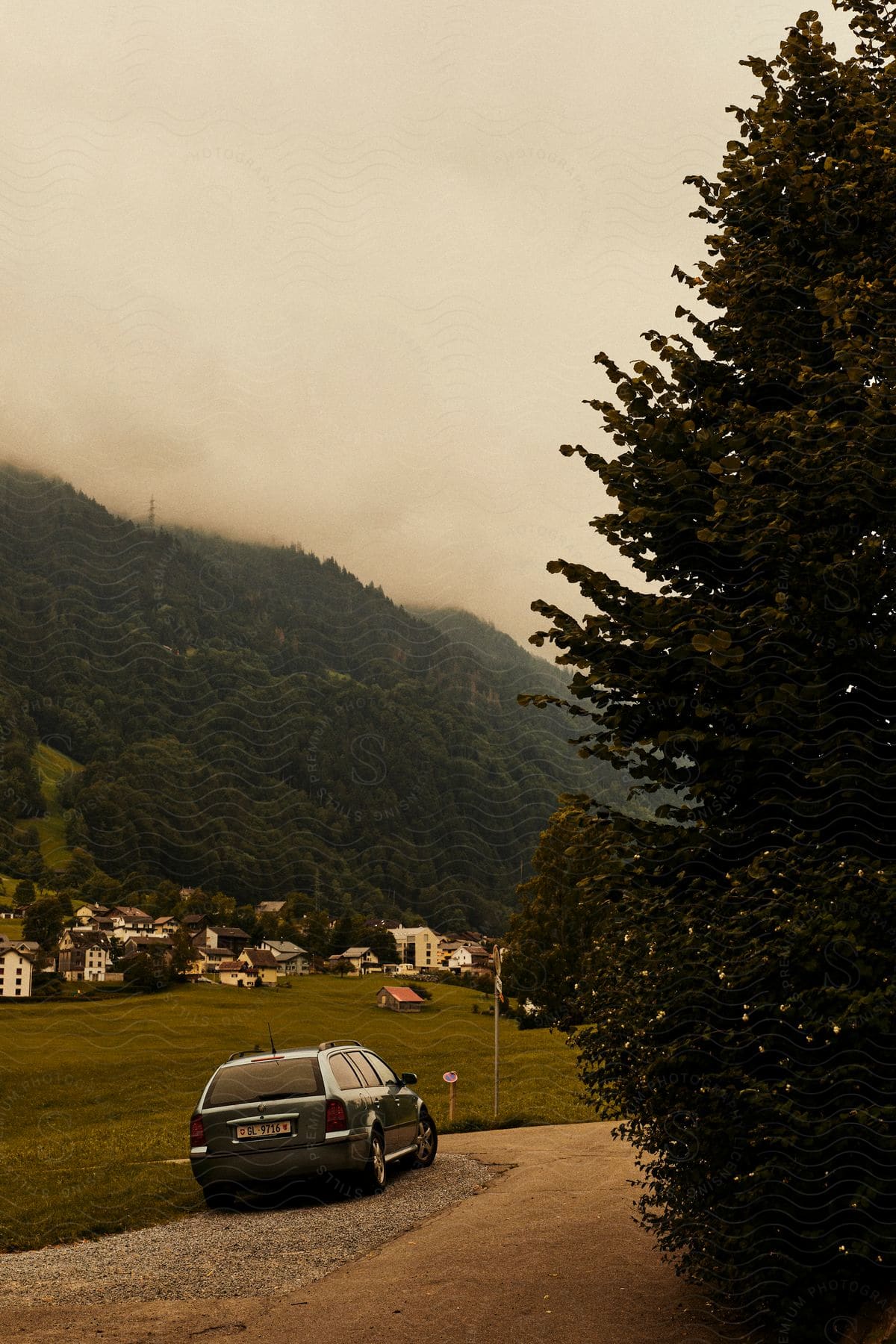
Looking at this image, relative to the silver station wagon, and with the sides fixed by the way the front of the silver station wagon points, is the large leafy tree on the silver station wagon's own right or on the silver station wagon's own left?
on the silver station wagon's own right

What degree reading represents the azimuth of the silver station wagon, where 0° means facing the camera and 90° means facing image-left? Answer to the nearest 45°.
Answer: approximately 225°
